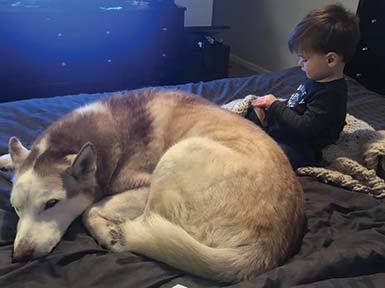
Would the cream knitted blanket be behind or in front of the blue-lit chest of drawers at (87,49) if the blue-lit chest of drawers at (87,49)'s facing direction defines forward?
in front

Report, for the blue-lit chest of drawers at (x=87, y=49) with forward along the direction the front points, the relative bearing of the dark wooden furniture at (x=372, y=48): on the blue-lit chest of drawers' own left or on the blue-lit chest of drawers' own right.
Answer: on the blue-lit chest of drawers' own left

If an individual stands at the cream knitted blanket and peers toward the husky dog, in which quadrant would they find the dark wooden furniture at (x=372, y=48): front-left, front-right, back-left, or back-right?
back-right

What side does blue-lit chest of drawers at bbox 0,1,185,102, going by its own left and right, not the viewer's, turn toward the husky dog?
front

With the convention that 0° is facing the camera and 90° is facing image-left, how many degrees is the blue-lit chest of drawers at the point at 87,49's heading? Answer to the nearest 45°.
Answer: approximately 0°

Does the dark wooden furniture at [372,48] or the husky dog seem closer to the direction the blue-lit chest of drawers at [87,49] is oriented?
the husky dog

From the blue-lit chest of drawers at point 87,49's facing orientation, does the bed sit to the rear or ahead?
ahead

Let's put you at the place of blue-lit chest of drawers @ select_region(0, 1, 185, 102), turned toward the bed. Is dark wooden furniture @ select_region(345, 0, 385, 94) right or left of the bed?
left

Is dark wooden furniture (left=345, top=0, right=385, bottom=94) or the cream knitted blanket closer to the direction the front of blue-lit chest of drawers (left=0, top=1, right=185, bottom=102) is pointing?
the cream knitted blanket
